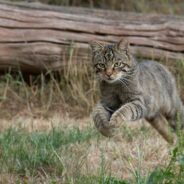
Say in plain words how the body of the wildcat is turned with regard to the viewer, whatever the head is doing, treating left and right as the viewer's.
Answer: facing the viewer and to the left of the viewer

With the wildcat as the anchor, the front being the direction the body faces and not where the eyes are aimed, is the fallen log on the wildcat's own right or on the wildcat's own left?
on the wildcat's own right
